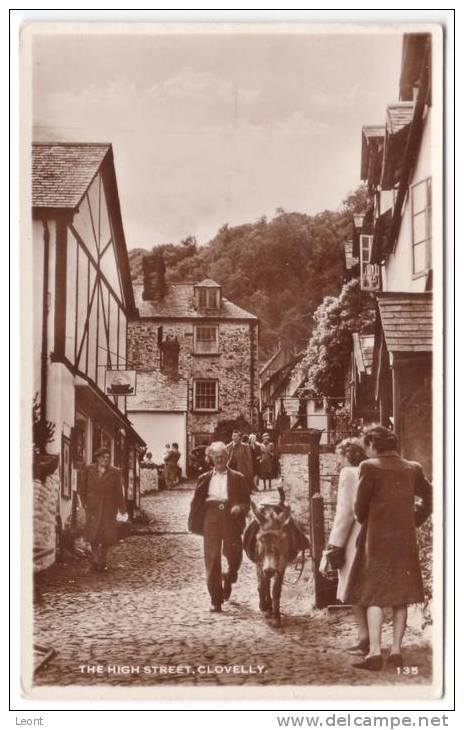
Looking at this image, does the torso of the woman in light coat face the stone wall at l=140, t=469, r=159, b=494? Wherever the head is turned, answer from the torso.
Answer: yes

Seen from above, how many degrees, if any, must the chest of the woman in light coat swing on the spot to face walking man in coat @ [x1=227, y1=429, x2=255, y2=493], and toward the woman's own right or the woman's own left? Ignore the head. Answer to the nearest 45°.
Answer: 0° — they already face them

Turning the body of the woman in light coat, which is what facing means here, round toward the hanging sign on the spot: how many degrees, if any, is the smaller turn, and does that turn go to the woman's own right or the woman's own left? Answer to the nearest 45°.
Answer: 0° — they already face it
